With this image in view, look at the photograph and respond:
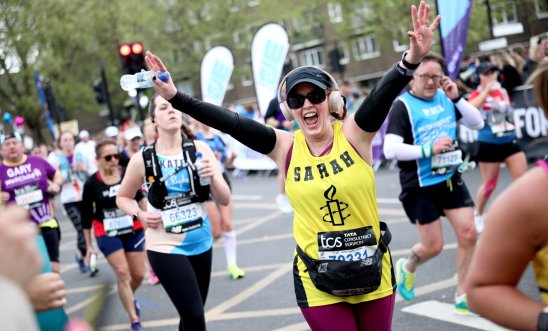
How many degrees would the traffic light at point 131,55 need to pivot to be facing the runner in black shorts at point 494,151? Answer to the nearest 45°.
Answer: approximately 45° to its left

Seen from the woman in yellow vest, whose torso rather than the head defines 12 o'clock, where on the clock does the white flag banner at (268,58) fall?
The white flag banner is roughly at 6 o'clock from the woman in yellow vest.

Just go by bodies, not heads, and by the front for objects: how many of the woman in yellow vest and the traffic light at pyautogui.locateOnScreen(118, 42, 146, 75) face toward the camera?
2

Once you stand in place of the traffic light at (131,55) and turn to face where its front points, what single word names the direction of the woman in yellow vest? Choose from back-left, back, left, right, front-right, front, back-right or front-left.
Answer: front

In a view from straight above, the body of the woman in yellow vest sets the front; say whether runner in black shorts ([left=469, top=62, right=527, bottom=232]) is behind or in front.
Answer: behind

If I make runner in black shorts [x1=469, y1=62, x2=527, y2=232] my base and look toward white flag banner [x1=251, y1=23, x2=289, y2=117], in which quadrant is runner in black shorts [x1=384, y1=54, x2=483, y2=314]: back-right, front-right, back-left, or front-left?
back-left

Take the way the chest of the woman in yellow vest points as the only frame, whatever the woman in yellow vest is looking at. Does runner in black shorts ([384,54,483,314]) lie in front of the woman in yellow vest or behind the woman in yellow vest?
behind

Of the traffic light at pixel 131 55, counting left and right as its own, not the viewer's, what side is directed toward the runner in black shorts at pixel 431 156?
front

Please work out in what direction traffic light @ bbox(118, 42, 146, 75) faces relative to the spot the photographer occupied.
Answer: facing the viewer

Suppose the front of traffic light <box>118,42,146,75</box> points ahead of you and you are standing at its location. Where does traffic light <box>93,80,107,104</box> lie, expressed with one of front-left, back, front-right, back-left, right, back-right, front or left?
back

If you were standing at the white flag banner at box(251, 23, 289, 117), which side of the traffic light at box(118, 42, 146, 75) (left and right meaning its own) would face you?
left

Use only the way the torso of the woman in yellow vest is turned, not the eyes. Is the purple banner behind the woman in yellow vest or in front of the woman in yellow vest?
behind

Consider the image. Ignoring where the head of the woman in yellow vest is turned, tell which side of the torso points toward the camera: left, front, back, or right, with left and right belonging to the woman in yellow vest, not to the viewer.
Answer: front

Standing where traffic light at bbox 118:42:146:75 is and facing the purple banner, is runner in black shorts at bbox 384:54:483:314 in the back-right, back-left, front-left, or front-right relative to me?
front-right

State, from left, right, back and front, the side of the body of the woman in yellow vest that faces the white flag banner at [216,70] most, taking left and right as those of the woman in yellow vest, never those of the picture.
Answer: back
